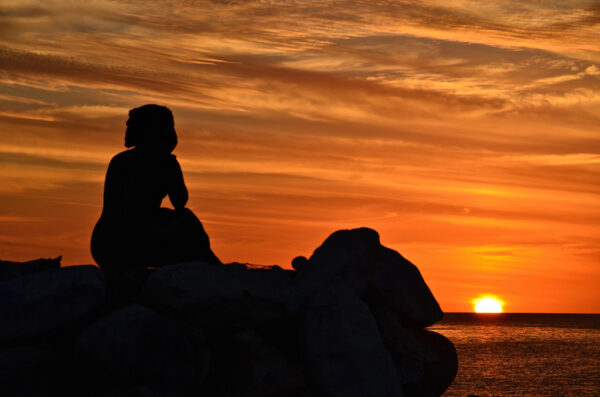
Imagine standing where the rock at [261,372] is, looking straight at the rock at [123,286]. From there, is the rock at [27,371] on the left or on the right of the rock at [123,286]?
left

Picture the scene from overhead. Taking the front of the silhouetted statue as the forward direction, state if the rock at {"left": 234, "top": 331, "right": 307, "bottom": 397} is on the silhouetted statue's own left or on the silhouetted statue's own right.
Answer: on the silhouetted statue's own right

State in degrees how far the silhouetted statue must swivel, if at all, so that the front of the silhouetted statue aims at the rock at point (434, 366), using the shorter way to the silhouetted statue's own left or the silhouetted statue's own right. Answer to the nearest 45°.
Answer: approximately 45° to the silhouetted statue's own right

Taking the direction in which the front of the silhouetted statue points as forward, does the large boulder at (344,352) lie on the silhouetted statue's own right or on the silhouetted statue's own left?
on the silhouetted statue's own right

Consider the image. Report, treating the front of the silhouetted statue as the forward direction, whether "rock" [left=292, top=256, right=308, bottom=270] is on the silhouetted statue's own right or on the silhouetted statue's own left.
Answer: on the silhouetted statue's own right

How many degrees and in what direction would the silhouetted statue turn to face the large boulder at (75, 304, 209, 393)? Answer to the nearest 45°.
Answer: approximately 135° to its right

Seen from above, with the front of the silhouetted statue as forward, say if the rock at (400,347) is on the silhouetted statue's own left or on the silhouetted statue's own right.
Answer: on the silhouetted statue's own right

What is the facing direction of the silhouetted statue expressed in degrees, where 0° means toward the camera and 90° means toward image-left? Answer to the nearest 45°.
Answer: approximately 225°
